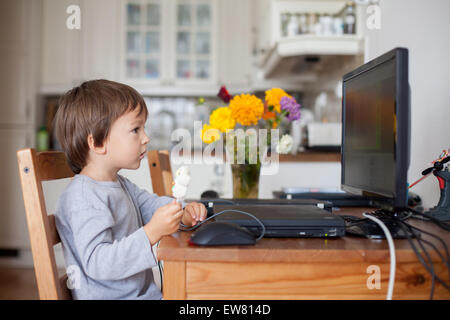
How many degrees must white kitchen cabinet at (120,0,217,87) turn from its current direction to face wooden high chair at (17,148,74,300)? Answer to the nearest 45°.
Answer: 0° — it already faces it

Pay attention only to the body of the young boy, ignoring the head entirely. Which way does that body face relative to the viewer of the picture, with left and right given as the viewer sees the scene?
facing to the right of the viewer

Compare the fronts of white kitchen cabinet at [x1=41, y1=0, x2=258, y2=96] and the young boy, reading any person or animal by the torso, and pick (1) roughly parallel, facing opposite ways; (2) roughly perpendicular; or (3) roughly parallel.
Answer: roughly perpendicular

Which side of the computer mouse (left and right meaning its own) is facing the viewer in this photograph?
right

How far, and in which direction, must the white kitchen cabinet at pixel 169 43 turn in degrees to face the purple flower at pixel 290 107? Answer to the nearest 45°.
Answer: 0° — it already faces it

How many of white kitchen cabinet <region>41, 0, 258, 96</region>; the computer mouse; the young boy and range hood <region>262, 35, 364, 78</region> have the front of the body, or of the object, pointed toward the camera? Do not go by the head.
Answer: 2

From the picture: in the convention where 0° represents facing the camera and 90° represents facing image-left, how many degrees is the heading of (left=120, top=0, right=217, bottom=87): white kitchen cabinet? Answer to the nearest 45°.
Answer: approximately 0°

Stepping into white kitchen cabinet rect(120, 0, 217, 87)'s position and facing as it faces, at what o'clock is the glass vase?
The glass vase is roughly at 12 o'clock from the white kitchen cabinet.

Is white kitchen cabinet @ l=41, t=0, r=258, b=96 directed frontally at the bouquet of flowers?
yes

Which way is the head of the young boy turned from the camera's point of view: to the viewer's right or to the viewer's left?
to the viewer's right

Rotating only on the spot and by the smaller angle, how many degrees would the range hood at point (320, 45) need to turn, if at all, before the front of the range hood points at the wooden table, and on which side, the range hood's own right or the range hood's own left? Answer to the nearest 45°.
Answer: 0° — it already faces it
